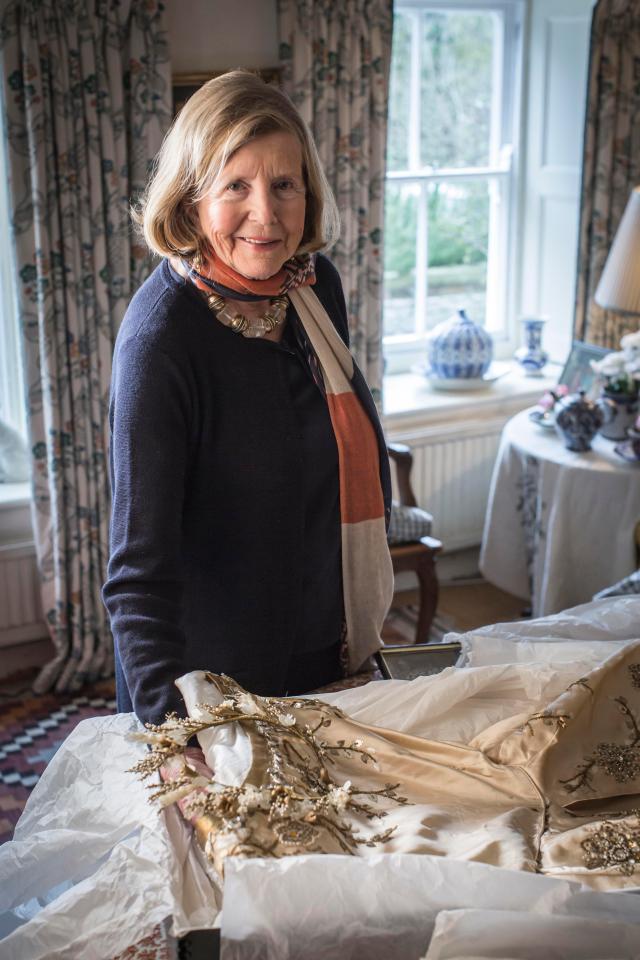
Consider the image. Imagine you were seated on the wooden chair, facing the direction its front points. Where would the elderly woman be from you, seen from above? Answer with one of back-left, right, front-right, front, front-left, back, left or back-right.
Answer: right

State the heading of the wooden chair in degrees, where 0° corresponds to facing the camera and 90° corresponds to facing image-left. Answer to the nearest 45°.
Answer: approximately 270°

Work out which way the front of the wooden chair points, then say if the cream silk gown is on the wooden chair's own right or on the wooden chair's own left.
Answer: on the wooden chair's own right

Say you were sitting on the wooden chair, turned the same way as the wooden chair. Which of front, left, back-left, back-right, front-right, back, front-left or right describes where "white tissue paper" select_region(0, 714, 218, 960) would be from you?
right
